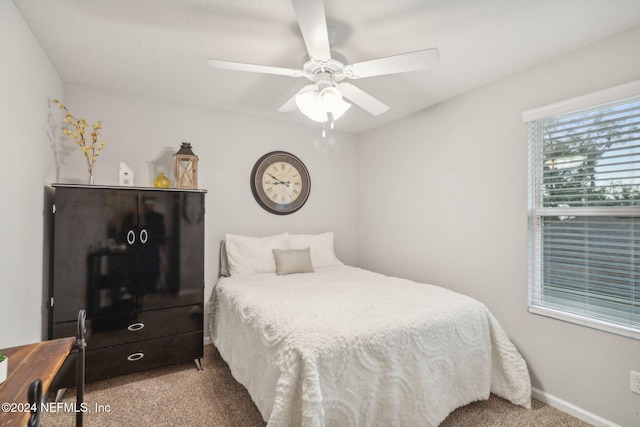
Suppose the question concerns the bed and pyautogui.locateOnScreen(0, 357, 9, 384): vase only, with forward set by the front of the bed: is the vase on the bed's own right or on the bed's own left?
on the bed's own right

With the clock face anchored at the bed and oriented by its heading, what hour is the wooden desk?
The wooden desk is roughly at 3 o'clock from the bed.

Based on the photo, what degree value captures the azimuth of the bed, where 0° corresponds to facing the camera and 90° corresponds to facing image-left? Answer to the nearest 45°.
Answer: approximately 315°

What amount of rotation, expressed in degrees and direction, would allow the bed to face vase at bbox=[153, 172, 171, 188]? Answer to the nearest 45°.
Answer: approximately 135° to its right

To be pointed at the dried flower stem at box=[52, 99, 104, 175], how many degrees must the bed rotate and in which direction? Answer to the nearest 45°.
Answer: approximately 135° to its right
